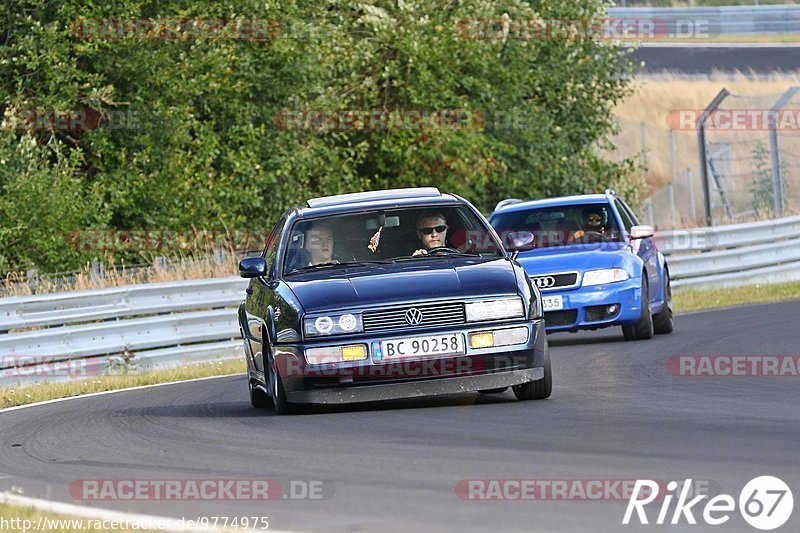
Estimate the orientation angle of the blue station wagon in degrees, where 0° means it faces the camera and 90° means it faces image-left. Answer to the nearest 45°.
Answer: approximately 0°

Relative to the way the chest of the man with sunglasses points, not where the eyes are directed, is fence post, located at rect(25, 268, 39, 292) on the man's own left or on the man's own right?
on the man's own right

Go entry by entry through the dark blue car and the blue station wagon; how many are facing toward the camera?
2

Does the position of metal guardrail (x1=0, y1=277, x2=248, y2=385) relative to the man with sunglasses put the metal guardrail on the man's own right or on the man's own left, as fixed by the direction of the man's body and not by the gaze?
on the man's own right

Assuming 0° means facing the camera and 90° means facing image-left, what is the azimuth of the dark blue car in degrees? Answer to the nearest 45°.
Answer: approximately 0°
